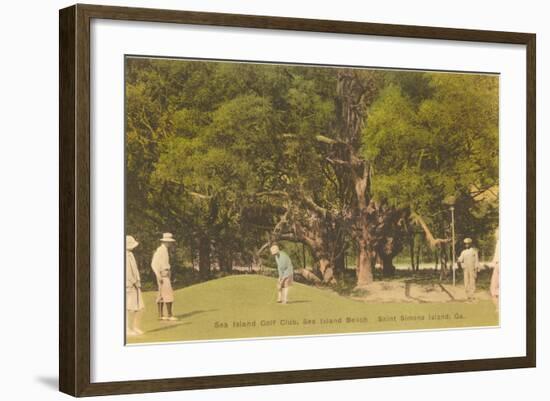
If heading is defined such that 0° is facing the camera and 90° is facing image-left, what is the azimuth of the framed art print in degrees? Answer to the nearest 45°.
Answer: approximately 315°
